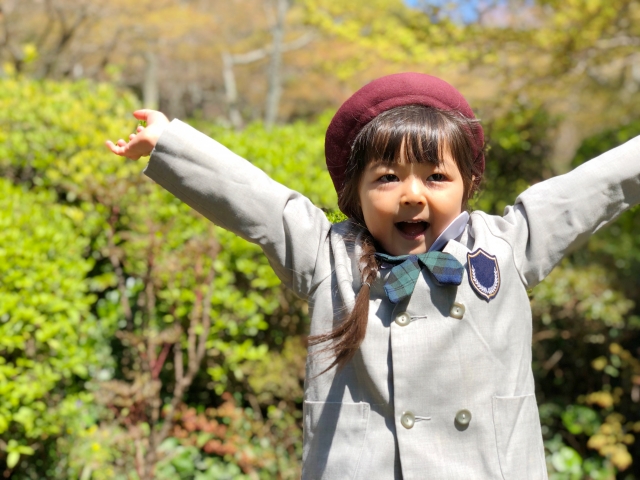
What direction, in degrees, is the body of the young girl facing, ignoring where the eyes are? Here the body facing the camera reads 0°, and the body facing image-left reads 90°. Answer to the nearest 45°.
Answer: approximately 0°
